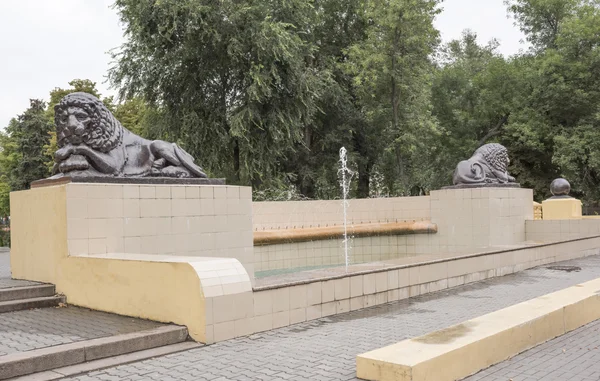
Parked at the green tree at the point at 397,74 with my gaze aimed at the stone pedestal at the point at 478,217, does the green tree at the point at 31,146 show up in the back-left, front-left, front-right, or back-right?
back-right

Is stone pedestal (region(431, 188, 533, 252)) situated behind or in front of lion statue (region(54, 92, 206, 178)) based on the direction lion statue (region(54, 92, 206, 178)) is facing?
behind

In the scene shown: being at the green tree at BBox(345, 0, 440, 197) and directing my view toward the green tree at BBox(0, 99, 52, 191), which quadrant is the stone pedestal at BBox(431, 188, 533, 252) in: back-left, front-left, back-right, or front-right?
back-left

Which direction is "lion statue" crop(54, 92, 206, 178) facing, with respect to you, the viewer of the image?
facing the viewer and to the left of the viewer

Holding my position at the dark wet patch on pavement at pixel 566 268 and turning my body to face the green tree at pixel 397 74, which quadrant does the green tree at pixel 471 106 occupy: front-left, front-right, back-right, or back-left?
front-right

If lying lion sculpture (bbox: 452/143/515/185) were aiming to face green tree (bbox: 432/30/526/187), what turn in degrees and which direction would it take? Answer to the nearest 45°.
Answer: approximately 45° to its left

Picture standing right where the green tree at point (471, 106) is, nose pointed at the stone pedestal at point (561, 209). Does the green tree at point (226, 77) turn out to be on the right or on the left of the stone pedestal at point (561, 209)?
right

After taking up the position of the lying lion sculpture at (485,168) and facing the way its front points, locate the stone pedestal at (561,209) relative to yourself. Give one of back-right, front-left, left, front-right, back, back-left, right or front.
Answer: front

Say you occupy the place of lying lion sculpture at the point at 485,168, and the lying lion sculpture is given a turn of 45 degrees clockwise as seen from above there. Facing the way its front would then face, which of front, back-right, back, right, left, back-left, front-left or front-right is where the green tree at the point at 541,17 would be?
left

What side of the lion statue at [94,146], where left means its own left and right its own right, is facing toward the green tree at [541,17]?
back

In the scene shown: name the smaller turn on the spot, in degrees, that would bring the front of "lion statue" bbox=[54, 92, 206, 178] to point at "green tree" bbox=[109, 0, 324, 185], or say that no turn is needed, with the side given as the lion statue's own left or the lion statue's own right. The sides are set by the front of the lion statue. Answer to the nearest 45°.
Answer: approximately 135° to the lion statue's own right

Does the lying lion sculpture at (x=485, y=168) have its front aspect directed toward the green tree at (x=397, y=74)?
no

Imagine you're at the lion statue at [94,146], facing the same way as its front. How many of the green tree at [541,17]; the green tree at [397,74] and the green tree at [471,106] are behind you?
3

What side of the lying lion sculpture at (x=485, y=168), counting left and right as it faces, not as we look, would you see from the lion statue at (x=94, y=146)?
back

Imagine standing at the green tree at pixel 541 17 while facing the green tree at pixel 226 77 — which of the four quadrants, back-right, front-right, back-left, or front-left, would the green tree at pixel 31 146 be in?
front-right

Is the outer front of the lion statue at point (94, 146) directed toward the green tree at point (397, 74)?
no

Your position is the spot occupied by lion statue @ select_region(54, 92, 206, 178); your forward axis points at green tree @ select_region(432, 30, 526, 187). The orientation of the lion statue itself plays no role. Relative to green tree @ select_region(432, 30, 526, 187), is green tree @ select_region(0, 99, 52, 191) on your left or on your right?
left

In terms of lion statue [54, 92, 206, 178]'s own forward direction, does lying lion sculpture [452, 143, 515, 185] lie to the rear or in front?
to the rear
